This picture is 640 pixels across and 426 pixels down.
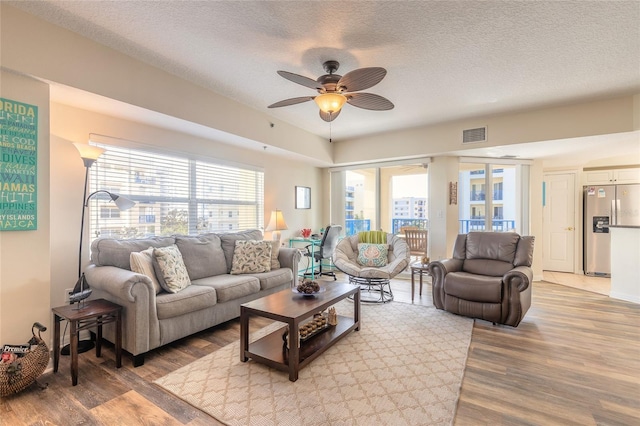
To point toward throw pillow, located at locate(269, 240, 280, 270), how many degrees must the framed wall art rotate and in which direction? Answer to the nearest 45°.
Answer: approximately 45° to its right

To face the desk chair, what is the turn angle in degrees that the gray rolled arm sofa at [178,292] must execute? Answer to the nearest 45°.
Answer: approximately 90° to its left

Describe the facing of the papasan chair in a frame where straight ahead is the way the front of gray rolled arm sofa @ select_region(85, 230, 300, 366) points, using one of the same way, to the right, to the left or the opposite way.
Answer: to the right

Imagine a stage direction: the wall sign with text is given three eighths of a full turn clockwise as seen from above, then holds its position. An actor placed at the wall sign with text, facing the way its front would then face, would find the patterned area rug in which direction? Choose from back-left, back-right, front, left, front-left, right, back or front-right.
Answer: back-left

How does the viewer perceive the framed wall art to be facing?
facing the viewer and to the right of the viewer

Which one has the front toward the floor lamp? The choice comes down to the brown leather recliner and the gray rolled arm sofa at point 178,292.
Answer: the brown leather recliner

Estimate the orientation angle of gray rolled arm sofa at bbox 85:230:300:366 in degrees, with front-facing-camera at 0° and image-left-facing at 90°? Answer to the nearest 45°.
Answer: approximately 315°

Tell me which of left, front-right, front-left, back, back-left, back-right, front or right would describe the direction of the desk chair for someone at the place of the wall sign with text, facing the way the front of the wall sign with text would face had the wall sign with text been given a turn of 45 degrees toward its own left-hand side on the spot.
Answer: front

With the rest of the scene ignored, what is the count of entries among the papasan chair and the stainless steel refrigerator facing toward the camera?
2

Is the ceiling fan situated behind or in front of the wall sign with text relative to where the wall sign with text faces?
in front

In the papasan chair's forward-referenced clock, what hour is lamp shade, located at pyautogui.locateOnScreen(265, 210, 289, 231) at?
The lamp shade is roughly at 3 o'clock from the papasan chair.

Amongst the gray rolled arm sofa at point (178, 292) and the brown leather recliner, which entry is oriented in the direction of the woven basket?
the brown leather recliner

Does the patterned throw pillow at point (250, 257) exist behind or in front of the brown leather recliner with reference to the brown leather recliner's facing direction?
in front

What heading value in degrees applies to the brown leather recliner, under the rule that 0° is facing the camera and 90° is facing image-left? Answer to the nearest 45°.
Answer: approximately 45°

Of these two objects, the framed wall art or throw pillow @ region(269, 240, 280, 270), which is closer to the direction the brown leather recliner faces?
the throw pillow
